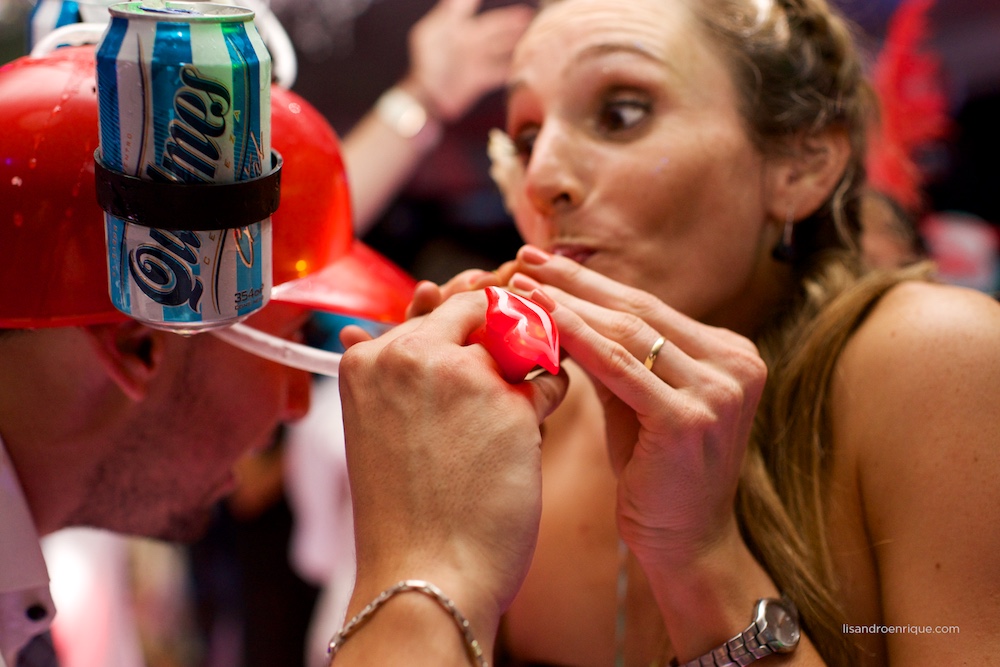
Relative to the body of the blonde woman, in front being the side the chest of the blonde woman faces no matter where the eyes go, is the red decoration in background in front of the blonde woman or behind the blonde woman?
behind

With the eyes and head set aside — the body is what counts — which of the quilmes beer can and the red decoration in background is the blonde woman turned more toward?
the quilmes beer can

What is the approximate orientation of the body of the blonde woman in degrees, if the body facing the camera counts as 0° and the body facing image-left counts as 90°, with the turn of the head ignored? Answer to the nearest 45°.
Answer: approximately 45°

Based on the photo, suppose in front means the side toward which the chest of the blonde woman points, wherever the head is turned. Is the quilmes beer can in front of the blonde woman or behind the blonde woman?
in front

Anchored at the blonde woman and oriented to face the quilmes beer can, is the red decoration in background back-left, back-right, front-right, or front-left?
back-right
